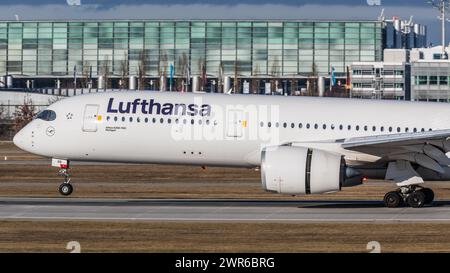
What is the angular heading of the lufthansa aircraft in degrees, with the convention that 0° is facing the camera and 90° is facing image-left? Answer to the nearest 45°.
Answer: approximately 90°
